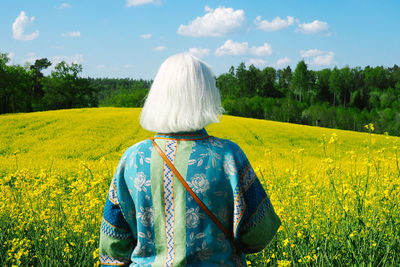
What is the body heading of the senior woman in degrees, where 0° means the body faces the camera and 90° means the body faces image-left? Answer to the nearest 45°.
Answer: approximately 180°

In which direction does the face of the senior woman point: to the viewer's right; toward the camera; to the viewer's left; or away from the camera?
away from the camera
